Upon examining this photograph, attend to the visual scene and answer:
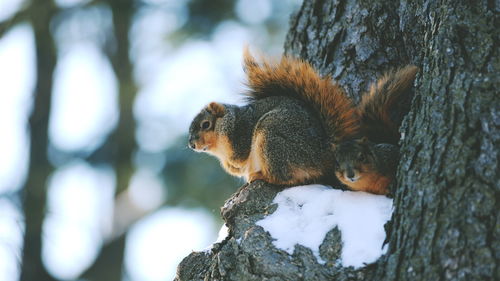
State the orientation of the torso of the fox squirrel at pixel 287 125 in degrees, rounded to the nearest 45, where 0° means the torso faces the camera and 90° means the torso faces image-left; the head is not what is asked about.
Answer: approximately 90°

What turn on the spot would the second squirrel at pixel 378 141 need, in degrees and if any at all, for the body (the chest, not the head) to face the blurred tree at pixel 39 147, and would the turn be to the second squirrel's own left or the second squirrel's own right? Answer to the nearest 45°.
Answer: approximately 90° to the second squirrel's own right

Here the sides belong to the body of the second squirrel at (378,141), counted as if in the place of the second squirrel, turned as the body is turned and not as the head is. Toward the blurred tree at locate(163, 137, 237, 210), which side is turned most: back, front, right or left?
right

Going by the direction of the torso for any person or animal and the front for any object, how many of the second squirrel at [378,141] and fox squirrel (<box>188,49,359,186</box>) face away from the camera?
0

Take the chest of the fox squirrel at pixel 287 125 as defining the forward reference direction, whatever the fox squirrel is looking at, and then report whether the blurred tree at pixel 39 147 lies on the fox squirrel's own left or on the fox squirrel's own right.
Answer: on the fox squirrel's own right

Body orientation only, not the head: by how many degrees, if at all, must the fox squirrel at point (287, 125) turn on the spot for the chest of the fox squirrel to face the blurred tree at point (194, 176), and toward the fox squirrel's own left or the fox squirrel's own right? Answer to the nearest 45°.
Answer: approximately 90° to the fox squirrel's own right
